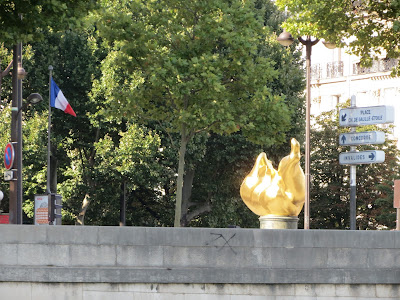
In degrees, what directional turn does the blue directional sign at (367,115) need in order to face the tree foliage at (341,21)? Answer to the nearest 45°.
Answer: approximately 180°

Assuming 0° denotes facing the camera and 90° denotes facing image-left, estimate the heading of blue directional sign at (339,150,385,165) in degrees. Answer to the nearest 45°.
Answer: approximately 0°

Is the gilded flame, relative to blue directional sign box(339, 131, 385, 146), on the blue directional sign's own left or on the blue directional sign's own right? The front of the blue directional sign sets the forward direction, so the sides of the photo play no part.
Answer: on the blue directional sign's own right

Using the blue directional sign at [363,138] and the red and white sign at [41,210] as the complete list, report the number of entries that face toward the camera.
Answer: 2
